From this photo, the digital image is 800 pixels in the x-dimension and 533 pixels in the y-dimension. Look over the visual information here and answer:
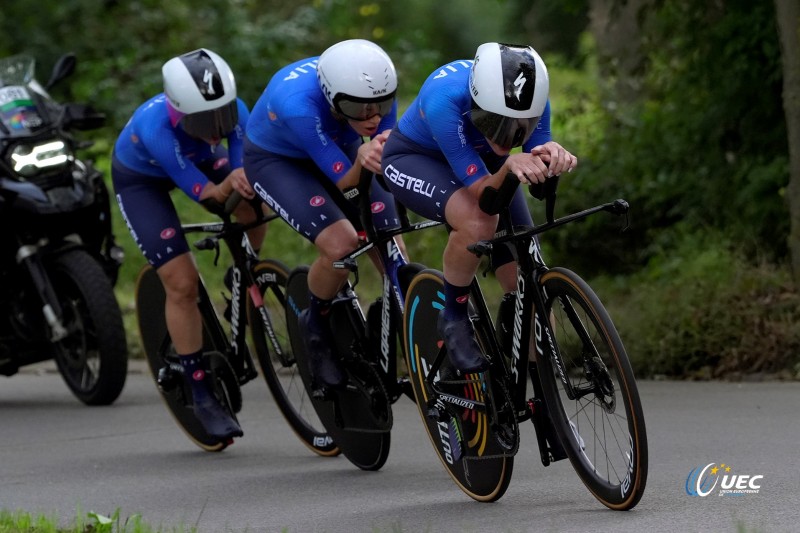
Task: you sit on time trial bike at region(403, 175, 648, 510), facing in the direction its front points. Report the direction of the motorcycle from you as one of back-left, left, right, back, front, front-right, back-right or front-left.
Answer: back

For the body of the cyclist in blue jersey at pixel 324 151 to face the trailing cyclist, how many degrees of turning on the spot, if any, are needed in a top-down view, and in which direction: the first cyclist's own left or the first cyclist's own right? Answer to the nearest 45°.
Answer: approximately 180°

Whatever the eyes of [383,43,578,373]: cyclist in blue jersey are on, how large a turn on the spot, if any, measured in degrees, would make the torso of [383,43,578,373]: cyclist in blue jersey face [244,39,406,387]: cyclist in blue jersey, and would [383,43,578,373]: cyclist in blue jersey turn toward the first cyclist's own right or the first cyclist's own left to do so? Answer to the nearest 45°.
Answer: approximately 180°

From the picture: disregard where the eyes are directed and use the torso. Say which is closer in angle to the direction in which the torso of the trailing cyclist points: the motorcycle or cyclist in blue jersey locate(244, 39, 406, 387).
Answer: the cyclist in blue jersey

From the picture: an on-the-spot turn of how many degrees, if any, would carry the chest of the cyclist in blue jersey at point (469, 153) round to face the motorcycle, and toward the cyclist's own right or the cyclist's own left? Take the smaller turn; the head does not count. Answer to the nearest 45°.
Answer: approximately 180°

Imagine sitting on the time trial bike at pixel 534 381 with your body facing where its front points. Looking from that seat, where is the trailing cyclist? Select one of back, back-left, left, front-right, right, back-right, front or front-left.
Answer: back

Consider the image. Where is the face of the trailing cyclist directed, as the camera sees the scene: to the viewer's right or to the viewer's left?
to the viewer's right

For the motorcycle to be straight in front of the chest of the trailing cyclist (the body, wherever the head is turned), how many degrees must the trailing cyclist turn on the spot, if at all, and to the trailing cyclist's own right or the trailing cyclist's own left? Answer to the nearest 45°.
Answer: approximately 180°

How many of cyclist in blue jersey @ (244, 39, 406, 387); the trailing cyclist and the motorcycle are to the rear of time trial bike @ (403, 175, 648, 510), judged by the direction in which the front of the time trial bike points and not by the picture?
3

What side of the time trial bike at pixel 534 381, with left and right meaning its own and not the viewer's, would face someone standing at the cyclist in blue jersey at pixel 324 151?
back

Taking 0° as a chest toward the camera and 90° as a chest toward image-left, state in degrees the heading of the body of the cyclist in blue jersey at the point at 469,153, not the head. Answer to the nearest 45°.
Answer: approximately 315°

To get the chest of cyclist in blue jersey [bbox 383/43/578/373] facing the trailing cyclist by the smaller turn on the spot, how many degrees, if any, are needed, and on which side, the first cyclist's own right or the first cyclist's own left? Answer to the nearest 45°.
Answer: approximately 180°
